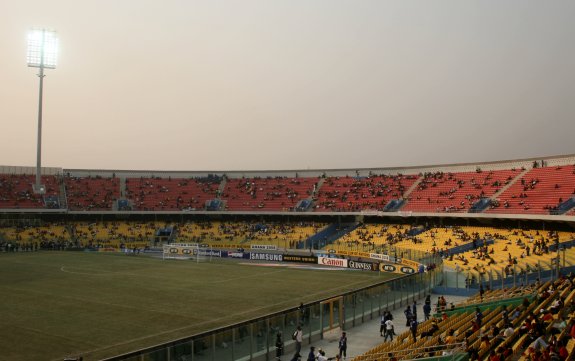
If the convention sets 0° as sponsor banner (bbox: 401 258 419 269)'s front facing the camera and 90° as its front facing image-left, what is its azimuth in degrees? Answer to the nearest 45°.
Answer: approximately 45°

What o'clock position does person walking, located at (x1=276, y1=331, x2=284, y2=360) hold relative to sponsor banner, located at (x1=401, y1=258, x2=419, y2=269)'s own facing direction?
The person walking is roughly at 11 o'clock from the sponsor banner.

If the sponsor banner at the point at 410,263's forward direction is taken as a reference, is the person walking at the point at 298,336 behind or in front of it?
in front
